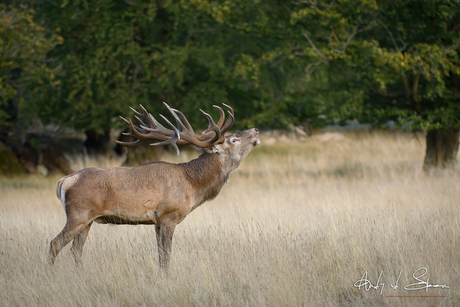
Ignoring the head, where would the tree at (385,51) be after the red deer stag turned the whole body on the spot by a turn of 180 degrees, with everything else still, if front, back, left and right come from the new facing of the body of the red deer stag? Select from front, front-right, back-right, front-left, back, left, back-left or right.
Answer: back-right

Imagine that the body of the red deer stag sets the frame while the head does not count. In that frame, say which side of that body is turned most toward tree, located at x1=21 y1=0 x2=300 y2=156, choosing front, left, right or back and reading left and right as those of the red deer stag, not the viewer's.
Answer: left

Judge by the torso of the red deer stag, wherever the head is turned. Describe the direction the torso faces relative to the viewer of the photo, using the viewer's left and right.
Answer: facing to the right of the viewer
